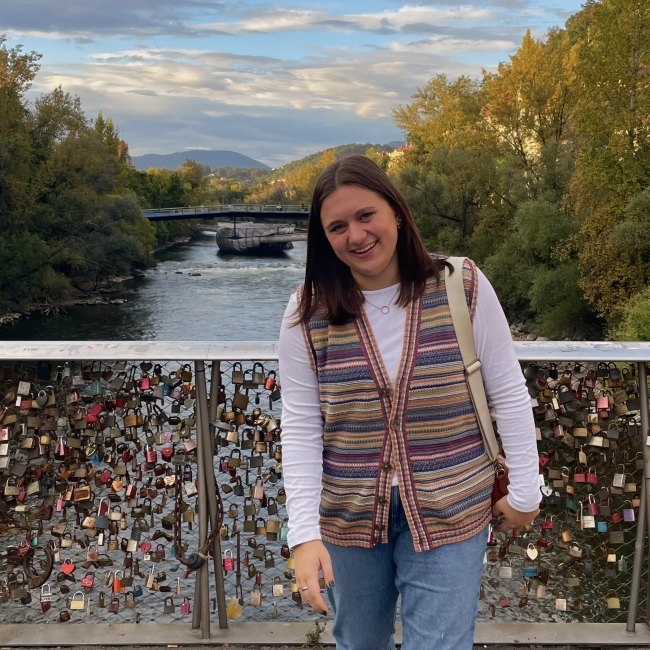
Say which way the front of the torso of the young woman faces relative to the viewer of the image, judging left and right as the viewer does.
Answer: facing the viewer

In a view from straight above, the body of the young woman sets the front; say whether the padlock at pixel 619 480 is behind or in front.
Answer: behind

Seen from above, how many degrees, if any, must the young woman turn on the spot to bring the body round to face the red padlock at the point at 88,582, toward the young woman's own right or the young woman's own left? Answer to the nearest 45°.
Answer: approximately 135° to the young woman's own right

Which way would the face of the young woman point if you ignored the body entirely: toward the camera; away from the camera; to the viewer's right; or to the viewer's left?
toward the camera

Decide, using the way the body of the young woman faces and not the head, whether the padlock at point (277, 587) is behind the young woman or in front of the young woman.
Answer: behind

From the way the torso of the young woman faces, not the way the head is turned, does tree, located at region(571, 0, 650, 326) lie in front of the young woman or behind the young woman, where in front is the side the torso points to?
behind
